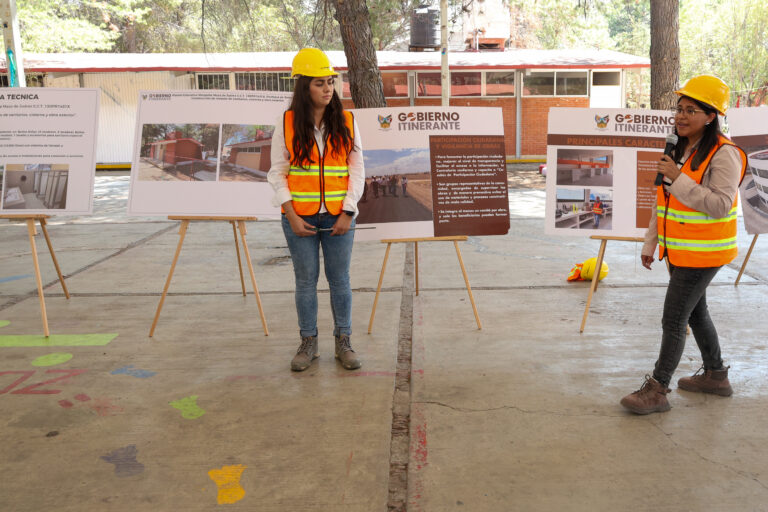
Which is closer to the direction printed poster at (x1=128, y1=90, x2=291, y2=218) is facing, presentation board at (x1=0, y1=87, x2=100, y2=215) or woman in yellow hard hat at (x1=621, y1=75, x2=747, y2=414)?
the woman in yellow hard hat

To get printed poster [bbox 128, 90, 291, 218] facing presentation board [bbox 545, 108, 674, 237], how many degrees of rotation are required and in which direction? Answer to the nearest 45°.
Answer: approximately 90° to its left

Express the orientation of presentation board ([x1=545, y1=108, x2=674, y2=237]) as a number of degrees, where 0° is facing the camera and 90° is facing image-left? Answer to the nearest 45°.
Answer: approximately 0°

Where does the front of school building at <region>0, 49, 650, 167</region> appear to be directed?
toward the camera

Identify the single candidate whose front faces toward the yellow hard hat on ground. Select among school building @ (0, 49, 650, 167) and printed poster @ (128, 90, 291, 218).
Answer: the school building

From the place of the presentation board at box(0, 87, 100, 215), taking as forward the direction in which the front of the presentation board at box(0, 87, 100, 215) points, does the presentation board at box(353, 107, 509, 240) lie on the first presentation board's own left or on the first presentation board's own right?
on the first presentation board's own left

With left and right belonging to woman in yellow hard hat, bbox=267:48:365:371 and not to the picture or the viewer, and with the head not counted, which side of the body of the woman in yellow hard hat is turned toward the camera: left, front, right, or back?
front

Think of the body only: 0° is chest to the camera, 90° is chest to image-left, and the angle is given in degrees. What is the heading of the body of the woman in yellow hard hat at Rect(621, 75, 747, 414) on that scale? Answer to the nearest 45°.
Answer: approximately 45°

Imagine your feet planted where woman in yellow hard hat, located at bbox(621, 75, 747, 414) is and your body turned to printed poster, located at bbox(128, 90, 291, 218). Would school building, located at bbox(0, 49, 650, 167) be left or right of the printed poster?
right

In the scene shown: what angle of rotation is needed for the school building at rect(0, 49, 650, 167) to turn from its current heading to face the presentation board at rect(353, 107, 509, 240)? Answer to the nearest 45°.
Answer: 0° — it already faces it

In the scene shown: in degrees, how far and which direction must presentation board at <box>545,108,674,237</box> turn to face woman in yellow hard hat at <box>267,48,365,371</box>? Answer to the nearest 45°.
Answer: approximately 45° to its right

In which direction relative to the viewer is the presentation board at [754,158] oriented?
toward the camera

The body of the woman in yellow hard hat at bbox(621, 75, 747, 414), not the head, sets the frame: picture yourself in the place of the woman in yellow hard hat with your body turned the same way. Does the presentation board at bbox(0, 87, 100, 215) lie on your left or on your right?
on your right

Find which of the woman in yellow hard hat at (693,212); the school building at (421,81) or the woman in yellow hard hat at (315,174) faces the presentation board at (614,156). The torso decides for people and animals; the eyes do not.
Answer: the school building

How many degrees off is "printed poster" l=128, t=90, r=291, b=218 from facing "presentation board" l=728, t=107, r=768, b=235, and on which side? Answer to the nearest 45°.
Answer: approximately 90° to its left
